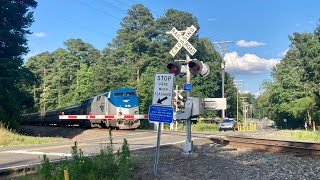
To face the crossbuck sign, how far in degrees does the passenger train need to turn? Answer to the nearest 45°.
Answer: approximately 45° to its right

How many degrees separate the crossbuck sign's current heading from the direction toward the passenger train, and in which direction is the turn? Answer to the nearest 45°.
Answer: approximately 180°

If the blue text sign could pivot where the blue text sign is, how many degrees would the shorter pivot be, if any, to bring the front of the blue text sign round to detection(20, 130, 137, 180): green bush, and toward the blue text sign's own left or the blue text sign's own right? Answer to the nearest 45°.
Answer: approximately 90° to the blue text sign's own right

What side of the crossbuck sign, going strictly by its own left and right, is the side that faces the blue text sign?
front

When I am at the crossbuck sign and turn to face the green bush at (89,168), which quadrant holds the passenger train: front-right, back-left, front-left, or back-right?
back-right

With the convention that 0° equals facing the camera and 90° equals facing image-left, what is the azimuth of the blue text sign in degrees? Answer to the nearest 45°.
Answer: approximately 0°

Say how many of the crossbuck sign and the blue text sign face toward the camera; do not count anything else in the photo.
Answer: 2

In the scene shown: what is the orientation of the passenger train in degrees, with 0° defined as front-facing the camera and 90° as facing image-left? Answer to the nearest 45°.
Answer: approximately 315°

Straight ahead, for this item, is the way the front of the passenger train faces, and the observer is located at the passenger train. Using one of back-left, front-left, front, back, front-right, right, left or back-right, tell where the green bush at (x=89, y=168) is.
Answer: front-right

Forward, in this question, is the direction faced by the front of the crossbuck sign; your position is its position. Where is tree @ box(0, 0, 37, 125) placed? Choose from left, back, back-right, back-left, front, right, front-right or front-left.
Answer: back-right

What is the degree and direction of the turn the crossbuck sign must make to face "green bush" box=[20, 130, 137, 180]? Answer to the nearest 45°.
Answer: approximately 45° to its right
